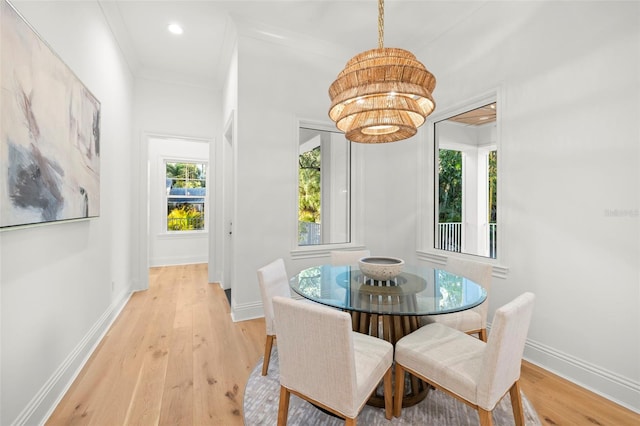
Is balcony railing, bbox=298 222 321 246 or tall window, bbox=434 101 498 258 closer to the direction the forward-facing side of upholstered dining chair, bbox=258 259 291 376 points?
the tall window

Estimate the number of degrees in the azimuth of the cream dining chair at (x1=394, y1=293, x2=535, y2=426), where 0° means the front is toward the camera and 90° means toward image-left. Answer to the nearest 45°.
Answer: approximately 135°

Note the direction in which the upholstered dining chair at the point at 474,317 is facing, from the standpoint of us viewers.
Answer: facing the viewer and to the left of the viewer

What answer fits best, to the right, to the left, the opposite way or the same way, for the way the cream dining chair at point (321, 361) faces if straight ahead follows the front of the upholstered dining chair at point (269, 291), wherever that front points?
to the left

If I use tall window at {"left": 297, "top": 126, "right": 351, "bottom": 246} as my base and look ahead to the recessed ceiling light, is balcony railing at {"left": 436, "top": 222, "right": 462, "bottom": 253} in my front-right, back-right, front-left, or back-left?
back-left

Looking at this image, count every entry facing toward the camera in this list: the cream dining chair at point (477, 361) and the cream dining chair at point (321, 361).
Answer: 0

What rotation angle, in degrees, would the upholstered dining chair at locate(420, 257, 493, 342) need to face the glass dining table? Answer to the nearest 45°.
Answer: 0° — it already faces it

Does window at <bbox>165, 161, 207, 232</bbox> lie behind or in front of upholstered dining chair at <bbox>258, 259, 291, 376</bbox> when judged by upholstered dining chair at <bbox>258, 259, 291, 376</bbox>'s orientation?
behind

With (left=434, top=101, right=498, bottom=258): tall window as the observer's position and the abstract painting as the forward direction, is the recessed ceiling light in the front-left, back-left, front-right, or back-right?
front-right

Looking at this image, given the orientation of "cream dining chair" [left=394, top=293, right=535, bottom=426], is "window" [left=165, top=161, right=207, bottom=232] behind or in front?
in front

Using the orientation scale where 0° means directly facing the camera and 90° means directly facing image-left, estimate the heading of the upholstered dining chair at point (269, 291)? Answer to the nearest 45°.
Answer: approximately 315°

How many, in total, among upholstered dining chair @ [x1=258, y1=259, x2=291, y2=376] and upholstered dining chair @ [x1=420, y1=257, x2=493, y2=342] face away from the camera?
0

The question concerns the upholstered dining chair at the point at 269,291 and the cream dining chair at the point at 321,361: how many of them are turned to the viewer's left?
0

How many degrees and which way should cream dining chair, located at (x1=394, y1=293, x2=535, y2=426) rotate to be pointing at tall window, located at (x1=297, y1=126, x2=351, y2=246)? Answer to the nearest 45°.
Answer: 0° — it already faces it

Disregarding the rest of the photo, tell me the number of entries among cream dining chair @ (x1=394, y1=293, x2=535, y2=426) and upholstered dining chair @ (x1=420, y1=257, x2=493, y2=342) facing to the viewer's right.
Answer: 0

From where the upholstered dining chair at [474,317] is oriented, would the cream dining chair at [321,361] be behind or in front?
in front

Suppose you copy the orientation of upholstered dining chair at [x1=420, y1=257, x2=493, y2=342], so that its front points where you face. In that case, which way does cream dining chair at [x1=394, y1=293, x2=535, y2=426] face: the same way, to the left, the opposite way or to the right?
to the right

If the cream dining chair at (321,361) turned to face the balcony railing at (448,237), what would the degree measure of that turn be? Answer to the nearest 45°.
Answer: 0° — it already faces it

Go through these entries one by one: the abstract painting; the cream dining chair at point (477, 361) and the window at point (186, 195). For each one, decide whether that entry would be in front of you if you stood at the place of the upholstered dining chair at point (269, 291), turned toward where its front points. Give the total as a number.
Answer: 1
